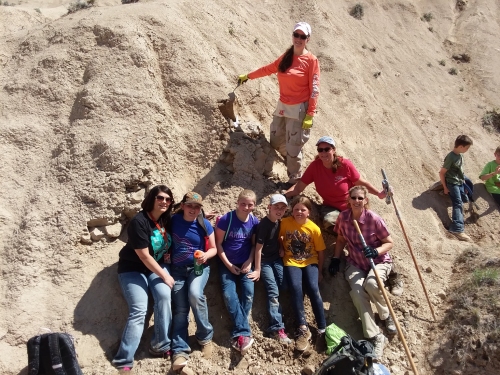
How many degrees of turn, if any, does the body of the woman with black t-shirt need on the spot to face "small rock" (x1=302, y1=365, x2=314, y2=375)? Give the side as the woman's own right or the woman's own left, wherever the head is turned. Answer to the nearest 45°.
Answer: approximately 45° to the woman's own left

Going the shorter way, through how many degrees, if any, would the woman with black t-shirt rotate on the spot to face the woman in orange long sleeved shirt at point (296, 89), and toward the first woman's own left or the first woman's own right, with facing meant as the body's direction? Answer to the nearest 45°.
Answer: approximately 135° to the first woman's own left

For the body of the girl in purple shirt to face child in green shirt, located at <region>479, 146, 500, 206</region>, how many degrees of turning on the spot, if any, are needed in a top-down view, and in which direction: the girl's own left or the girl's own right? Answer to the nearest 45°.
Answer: approximately 135° to the girl's own left

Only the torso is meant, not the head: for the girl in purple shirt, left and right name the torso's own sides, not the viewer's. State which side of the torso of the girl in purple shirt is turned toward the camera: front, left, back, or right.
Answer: front

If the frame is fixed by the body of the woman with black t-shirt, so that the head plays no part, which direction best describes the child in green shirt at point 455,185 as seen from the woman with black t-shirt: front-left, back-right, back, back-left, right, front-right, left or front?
left

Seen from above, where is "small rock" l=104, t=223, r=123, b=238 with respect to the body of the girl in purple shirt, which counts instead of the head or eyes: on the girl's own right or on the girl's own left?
on the girl's own right

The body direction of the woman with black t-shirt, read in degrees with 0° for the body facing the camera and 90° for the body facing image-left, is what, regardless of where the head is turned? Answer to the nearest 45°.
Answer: approximately 315°

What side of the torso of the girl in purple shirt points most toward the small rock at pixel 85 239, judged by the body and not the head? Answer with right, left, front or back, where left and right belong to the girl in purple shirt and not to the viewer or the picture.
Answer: right

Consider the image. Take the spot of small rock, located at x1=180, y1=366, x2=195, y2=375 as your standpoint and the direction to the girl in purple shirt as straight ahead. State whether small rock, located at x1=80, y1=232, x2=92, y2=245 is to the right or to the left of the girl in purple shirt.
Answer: left

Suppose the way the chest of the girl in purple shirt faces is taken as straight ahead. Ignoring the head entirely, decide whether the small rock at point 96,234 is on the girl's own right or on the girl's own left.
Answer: on the girl's own right

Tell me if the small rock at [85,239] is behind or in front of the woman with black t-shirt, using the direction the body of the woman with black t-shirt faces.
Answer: behind

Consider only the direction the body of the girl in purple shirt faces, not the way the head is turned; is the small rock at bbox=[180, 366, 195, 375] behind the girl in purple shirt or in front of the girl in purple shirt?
in front
